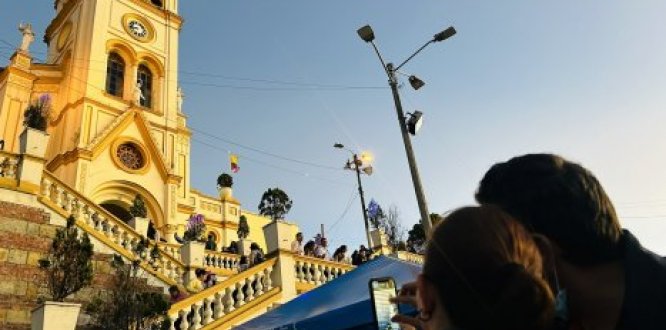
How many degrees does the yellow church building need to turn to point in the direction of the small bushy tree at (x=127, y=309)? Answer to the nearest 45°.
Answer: approximately 45° to its right

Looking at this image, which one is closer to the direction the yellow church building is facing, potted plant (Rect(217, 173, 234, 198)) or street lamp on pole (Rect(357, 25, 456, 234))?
the street lamp on pole

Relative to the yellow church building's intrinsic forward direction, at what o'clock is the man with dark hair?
The man with dark hair is roughly at 1 o'clock from the yellow church building.

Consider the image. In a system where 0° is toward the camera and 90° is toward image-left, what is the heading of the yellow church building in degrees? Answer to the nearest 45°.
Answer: approximately 315°
